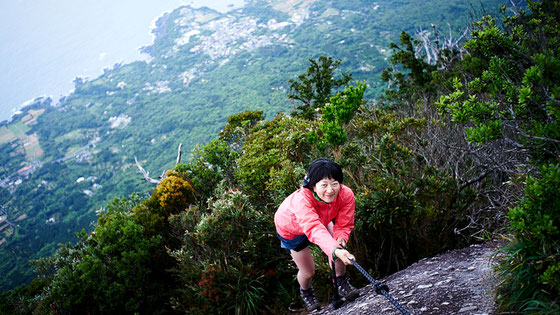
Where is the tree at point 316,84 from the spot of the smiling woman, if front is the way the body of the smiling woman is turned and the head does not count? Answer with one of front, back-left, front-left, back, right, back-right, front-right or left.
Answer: back-left

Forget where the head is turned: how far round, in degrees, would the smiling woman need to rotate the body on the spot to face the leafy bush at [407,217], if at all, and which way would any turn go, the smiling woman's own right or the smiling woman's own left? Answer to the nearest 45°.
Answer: approximately 90° to the smiling woman's own left

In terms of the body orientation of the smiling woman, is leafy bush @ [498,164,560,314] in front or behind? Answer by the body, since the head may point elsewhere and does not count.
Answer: in front

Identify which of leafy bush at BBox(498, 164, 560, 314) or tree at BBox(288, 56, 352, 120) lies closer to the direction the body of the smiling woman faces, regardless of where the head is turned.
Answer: the leafy bush

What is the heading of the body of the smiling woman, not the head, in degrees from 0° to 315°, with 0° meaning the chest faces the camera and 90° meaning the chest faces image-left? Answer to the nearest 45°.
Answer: approximately 315°

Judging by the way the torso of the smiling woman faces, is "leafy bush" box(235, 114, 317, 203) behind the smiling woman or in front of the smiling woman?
behind
